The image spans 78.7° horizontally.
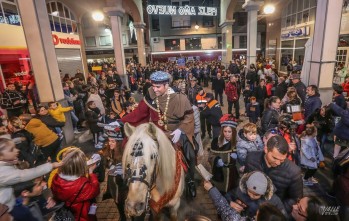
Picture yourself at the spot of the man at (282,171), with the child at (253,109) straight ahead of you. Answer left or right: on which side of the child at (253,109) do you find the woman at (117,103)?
left

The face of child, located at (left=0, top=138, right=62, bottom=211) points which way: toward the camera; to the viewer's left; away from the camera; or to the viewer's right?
to the viewer's right

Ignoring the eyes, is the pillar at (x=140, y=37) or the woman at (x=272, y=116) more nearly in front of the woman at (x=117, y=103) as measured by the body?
the woman

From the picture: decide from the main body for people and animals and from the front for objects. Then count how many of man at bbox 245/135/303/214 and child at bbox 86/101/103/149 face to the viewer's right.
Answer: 1

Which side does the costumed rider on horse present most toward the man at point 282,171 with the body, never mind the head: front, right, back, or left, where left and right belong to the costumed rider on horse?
left

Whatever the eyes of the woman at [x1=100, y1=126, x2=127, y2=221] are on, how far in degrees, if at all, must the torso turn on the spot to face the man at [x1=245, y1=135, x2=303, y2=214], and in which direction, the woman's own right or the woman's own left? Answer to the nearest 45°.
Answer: approximately 90° to the woman's own left

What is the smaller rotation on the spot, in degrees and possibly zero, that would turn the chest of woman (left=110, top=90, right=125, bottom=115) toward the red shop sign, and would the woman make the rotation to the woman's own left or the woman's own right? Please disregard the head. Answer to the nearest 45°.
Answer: approximately 180°

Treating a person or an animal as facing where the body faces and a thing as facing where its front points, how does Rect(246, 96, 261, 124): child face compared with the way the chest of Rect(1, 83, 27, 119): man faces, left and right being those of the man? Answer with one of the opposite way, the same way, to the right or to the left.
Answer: to the right

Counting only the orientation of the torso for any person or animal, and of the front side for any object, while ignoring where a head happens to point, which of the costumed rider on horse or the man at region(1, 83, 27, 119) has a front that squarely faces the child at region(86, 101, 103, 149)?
the man

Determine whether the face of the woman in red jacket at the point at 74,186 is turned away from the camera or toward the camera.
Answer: away from the camera

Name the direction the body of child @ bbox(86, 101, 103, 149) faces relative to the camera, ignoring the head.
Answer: to the viewer's right
